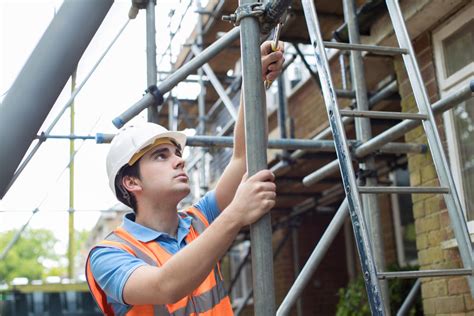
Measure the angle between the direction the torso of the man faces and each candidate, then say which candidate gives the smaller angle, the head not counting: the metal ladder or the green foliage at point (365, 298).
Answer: the metal ladder

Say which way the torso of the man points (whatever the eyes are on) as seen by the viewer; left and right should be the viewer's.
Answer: facing the viewer and to the right of the viewer

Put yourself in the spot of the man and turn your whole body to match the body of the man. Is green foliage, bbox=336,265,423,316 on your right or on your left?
on your left

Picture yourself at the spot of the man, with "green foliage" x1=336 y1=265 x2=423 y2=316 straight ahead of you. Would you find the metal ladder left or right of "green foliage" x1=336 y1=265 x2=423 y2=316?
right
